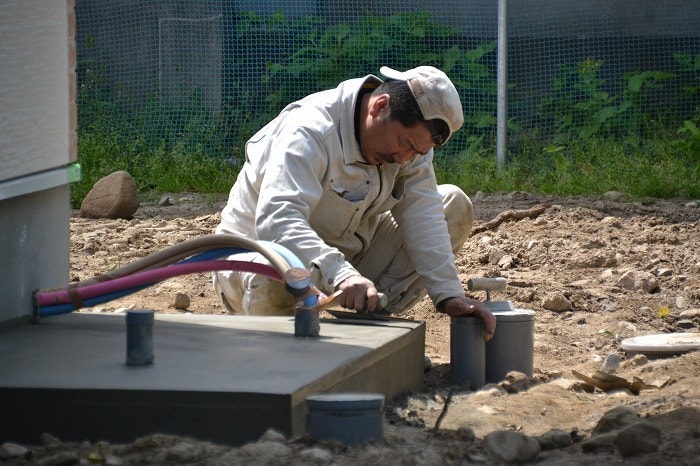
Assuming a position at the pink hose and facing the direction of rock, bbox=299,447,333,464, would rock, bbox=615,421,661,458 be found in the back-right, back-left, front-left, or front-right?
front-left

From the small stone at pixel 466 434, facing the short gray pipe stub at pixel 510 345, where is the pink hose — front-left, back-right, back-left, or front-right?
front-left

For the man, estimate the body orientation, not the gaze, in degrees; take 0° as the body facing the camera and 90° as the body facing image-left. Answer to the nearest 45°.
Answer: approximately 315°

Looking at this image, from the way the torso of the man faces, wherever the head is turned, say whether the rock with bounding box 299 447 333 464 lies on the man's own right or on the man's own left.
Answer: on the man's own right

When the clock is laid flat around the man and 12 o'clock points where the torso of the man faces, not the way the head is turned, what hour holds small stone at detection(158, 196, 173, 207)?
The small stone is roughly at 7 o'clock from the man.

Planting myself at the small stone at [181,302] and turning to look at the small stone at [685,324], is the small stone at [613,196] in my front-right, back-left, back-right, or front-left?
front-left

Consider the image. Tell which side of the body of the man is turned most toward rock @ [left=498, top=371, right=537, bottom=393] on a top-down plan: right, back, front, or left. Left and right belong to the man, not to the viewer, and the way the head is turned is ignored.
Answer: front

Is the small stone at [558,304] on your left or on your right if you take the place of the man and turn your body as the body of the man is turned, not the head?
on your left

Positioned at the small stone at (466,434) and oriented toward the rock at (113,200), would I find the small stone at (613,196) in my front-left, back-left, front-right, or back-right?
front-right

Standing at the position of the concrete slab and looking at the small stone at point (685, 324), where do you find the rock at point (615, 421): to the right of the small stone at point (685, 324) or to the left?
right

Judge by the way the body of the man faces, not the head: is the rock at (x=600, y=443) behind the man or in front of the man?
in front
